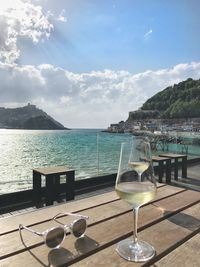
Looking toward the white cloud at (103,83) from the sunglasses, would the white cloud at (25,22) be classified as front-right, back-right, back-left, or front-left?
front-left

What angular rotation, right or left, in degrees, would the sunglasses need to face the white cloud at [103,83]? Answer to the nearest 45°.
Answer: approximately 135° to its left

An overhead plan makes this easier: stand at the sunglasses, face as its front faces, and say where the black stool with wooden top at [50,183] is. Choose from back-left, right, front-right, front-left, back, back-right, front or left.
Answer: back-left

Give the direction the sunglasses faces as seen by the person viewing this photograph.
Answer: facing the viewer and to the right of the viewer

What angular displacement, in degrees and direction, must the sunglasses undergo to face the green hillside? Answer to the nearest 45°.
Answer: approximately 90° to its left

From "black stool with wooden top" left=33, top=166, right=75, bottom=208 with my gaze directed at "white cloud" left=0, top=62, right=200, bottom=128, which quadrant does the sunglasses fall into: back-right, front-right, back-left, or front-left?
back-right

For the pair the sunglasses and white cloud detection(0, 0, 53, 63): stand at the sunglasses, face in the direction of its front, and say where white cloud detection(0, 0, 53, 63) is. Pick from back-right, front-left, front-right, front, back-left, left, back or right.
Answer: back-left

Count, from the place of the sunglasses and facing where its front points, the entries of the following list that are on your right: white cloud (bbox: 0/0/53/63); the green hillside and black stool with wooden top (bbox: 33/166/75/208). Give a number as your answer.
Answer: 0
